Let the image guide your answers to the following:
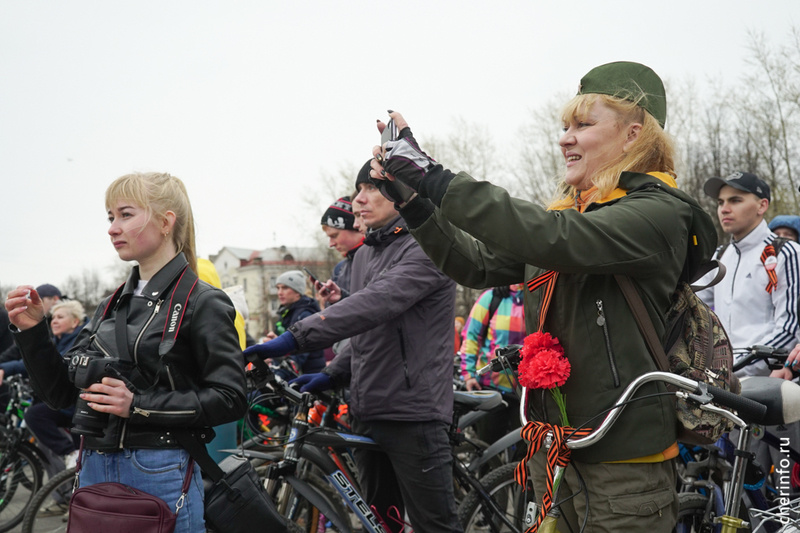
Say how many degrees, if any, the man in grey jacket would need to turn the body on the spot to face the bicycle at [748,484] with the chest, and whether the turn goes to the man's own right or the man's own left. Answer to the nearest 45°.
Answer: approximately 180°

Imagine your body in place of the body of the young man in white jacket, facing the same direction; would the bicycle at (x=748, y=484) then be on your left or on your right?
on your left

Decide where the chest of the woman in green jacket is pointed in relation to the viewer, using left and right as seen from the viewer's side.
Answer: facing to the left of the viewer

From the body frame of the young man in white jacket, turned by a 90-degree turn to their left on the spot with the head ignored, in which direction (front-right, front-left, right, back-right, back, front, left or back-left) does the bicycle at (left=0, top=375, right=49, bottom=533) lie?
back-right

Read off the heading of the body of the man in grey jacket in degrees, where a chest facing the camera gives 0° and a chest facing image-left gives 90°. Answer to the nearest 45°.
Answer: approximately 90°

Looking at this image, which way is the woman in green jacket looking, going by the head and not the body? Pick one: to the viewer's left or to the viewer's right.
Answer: to the viewer's left

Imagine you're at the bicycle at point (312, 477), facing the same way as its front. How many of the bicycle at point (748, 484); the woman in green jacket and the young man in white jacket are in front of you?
0

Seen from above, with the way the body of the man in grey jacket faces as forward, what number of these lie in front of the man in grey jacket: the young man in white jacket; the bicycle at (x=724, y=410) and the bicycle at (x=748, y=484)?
0

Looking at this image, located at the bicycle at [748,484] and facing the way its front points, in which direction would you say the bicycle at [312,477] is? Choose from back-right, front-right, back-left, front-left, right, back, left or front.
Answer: front-right

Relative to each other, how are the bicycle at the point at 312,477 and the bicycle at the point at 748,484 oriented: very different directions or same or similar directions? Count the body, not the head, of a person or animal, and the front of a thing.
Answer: same or similar directions

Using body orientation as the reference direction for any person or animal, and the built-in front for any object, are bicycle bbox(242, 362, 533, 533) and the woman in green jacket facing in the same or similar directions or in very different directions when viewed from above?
same or similar directions

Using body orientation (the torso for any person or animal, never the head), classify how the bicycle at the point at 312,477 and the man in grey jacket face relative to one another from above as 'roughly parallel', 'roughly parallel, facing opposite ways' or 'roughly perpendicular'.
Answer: roughly parallel

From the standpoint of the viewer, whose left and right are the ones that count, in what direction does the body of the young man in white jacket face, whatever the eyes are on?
facing the viewer and to the left of the viewer

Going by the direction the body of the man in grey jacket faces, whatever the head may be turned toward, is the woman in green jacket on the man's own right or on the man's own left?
on the man's own left

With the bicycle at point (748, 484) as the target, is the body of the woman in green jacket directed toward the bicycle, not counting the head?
no

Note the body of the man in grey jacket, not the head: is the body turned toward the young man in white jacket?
no

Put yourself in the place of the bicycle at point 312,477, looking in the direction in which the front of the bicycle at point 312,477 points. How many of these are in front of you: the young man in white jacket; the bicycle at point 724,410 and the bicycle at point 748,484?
0

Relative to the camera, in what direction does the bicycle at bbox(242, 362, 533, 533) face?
facing to the left of the viewer

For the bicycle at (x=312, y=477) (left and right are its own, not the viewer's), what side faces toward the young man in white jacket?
back
